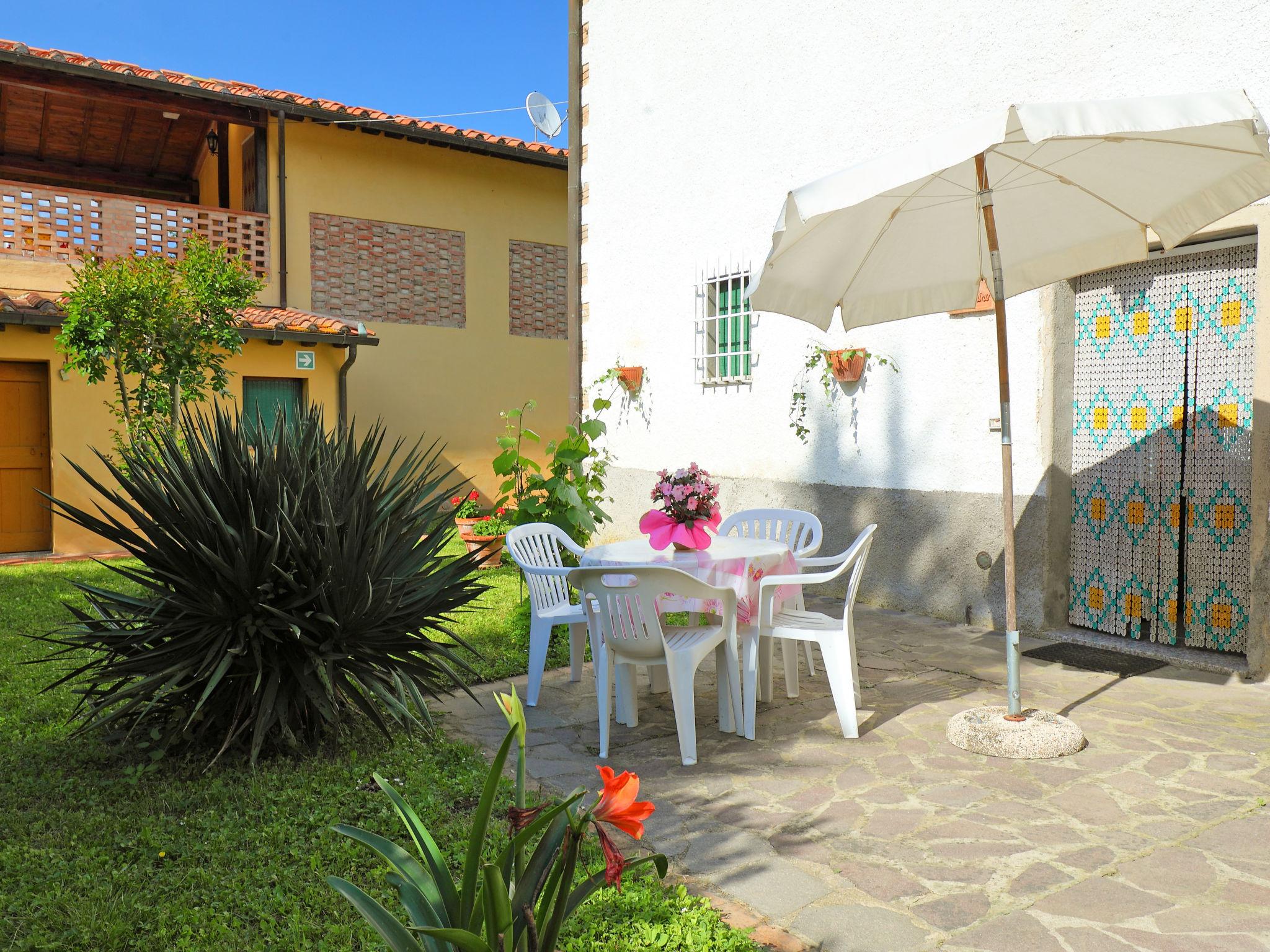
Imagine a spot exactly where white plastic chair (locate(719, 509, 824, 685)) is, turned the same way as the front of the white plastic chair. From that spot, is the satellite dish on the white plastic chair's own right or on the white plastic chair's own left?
on the white plastic chair's own right

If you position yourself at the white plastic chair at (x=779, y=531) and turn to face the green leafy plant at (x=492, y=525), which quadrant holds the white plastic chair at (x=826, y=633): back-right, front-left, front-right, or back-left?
back-left

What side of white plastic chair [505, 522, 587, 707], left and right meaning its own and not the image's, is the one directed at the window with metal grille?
left

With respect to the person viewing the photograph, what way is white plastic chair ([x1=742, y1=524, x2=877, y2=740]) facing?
facing to the left of the viewer

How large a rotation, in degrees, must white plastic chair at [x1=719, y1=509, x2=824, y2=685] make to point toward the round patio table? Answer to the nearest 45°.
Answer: approximately 45° to its left

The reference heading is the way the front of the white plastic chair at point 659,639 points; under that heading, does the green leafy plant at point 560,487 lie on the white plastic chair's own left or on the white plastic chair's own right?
on the white plastic chair's own left

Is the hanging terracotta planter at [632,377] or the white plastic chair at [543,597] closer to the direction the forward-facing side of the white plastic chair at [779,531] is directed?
the white plastic chair

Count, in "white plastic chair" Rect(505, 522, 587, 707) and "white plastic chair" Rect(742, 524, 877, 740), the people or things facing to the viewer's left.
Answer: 1

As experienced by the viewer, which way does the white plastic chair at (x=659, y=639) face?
facing away from the viewer and to the right of the viewer

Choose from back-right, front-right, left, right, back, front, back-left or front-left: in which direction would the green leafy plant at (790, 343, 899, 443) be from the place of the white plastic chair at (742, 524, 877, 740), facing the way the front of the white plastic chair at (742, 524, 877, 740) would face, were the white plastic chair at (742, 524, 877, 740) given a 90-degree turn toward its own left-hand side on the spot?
back

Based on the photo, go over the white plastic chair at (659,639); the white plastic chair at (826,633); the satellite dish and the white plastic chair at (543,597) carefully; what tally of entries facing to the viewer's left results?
1

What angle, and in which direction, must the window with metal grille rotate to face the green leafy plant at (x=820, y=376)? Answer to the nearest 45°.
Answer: approximately 90° to its left

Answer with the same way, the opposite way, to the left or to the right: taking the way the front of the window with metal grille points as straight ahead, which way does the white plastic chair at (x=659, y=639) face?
the opposite way

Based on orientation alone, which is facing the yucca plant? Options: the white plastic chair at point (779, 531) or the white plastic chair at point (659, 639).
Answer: the white plastic chair at point (779, 531)

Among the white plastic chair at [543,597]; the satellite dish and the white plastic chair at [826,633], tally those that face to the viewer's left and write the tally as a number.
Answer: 1

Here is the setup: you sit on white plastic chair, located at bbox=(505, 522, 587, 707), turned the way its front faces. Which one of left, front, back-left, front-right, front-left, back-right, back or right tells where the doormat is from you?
front-left

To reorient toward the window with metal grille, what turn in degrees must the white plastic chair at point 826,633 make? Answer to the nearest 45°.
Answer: approximately 90° to its right

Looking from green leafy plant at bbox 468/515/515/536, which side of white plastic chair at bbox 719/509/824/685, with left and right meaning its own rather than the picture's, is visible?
right
